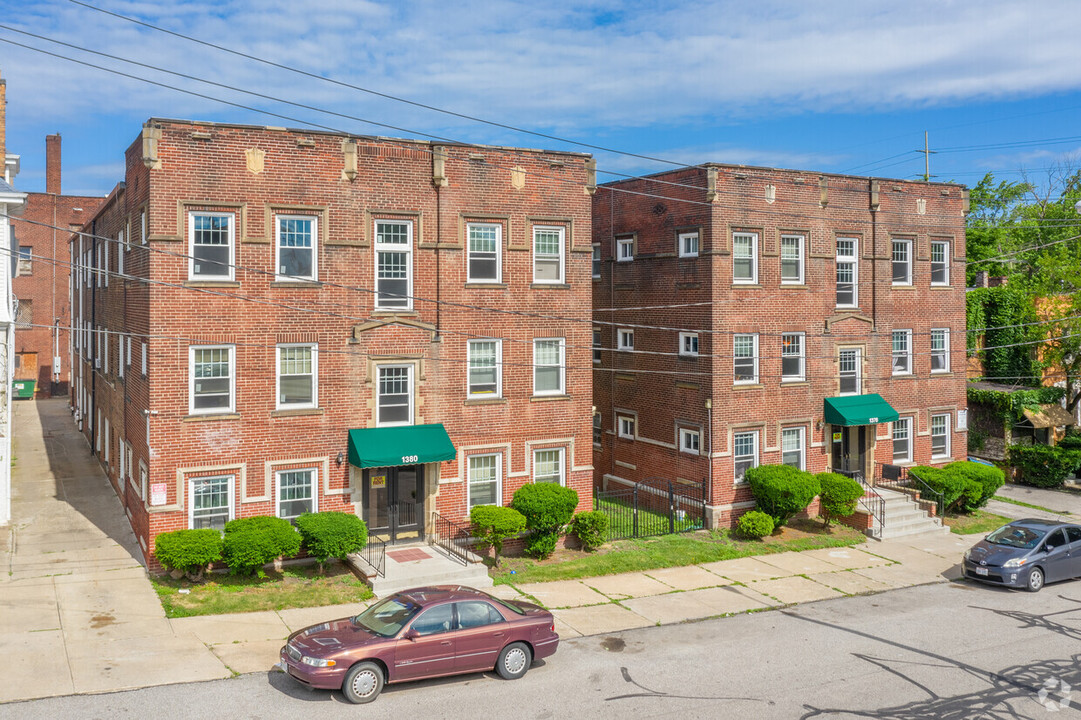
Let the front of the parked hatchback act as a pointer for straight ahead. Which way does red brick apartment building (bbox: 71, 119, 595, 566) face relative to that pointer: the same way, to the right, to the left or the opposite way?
to the left

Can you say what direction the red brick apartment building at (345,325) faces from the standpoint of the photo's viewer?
facing the viewer

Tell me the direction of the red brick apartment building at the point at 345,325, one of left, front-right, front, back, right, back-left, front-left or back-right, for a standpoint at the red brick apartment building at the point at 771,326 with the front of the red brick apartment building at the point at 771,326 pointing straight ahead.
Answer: right

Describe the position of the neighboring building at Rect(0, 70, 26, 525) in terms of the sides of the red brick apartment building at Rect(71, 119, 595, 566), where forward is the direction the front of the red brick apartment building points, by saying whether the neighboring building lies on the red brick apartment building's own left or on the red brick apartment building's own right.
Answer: on the red brick apartment building's own right

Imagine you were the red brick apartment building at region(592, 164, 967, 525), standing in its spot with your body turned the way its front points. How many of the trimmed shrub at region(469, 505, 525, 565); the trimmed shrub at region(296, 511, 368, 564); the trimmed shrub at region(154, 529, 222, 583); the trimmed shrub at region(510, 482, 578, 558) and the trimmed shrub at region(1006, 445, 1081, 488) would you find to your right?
4

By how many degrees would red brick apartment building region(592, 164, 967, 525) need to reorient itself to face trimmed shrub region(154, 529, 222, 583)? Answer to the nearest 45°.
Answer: approximately 90° to its right

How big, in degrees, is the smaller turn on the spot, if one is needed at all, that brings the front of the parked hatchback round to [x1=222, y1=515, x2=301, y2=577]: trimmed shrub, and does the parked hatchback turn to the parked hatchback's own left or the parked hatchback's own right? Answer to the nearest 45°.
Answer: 0° — it already faces it

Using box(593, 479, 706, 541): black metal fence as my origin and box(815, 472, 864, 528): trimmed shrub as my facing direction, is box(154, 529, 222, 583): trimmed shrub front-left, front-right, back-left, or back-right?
back-right

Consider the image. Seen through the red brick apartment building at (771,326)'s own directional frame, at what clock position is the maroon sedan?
The maroon sedan is roughly at 2 o'clock from the red brick apartment building.

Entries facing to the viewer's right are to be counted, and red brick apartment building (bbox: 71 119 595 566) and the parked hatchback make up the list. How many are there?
0

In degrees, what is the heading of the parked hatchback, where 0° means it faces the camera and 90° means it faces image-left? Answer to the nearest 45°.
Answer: approximately 45°

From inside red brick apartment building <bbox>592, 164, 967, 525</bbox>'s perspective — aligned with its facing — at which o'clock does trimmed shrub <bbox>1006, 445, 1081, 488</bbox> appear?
The trimmed shrub is roughly at 9 o'clock from the red brick apartment building.

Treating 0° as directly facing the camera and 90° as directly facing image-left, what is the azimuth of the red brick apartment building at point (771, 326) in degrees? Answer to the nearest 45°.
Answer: approximately 315°

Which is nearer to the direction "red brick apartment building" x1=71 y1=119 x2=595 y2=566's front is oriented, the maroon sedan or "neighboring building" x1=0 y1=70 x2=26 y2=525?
the maroon sedan

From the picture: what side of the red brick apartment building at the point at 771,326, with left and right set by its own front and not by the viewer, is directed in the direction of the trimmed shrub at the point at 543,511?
right
